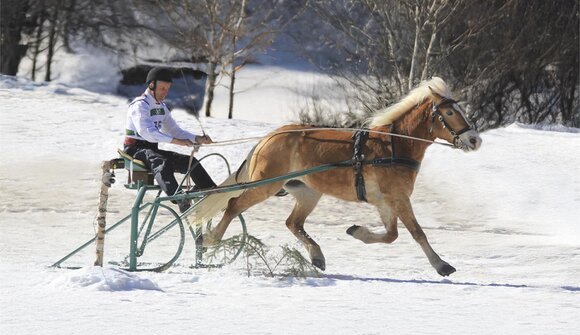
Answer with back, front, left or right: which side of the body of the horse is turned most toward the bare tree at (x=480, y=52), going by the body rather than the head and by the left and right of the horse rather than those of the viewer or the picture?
left

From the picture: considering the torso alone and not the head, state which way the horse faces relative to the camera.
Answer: to the viewer's right

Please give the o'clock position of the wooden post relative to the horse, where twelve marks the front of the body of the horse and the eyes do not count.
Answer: The wooden post is roughly at 6 o'clock from the horse.

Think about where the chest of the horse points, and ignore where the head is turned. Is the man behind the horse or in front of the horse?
behind

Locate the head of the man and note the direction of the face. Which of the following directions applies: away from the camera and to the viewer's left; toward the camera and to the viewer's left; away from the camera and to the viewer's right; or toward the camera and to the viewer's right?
toward the camera and to the viewer's right
